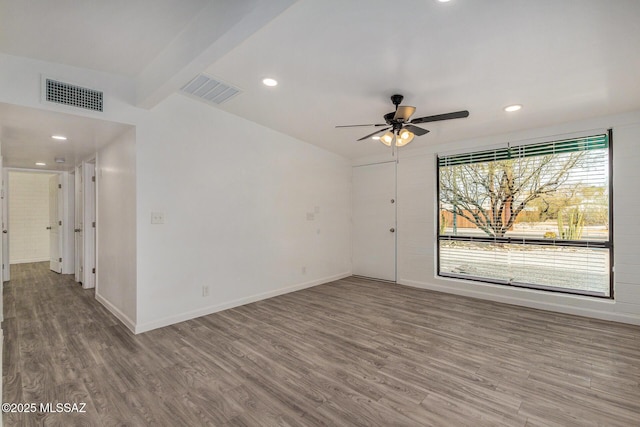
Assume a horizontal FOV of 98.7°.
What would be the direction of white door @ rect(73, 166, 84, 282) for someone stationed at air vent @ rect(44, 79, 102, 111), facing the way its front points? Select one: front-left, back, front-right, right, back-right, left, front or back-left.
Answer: back-left

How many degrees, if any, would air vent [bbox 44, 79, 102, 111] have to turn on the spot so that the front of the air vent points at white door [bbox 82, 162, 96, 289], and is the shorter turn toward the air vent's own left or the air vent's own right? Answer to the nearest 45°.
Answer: approximately 135° to the air vent's own left

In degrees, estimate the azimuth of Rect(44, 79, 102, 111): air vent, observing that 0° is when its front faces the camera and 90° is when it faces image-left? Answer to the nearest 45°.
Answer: approximately 315°
